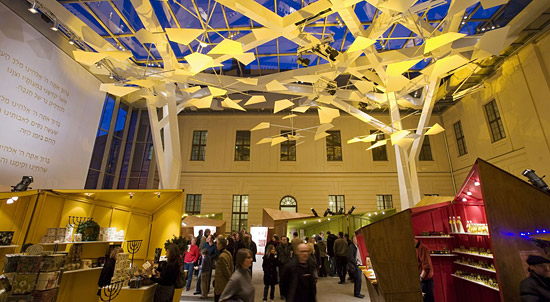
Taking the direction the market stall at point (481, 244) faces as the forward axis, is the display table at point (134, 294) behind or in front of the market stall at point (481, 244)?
in front

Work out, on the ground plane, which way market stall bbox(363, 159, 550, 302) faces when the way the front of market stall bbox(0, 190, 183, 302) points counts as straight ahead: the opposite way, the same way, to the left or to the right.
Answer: the opposite way

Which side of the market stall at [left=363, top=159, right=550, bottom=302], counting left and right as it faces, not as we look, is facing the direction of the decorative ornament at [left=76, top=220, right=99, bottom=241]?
front

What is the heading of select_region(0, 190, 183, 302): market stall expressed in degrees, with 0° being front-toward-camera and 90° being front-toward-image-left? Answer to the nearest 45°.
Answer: approximately 315°

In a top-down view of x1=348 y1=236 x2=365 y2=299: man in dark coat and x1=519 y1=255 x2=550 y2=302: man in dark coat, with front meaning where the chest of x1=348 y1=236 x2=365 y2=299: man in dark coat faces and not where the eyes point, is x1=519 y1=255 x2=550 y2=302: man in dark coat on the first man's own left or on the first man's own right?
on the first man's own right

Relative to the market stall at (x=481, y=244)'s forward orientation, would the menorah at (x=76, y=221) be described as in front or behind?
in front

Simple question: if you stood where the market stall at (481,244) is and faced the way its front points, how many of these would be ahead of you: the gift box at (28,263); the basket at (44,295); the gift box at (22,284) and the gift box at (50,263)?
4

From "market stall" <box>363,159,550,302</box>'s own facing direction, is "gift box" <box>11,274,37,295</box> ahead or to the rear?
ahead

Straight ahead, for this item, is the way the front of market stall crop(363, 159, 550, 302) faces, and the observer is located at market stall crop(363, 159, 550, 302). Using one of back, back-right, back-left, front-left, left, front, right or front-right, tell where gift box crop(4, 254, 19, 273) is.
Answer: front

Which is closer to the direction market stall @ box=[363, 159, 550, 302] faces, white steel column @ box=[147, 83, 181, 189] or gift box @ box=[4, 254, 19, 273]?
the gift box

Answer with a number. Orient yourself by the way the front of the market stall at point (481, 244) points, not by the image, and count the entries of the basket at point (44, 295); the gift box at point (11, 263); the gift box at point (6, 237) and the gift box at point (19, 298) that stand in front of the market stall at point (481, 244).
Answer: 4

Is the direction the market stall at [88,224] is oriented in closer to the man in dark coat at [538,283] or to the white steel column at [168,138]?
the man in dark coat
